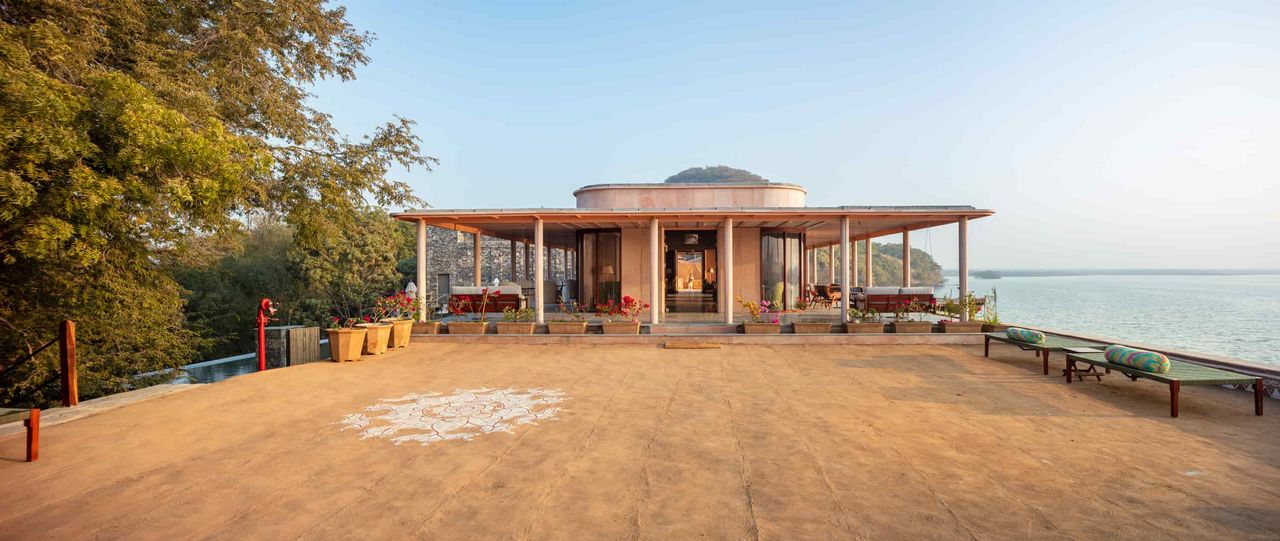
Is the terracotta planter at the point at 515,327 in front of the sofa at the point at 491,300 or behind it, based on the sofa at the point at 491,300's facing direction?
in front

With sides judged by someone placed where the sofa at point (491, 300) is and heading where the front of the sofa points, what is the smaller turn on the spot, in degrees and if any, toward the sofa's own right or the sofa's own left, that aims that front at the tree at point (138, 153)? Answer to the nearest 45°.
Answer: approximately 45° to the sofa's own right

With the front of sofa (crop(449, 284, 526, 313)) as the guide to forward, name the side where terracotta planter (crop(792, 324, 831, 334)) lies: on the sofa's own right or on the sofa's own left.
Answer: on the sofa's own left

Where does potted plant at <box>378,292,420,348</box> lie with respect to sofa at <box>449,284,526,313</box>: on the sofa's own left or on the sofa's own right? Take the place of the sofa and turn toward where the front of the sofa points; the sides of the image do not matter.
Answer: on the sofa's own right

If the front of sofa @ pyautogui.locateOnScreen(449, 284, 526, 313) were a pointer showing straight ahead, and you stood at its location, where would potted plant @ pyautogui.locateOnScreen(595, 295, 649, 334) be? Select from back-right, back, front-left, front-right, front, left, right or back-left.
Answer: front-left

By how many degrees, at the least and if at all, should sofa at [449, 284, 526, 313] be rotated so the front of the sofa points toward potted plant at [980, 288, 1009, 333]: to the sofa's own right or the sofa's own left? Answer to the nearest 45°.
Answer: approximately 45° to the sofa's own left

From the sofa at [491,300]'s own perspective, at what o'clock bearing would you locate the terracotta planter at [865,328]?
The terracotta planter is roughly at 10 o'clock from the sofa.

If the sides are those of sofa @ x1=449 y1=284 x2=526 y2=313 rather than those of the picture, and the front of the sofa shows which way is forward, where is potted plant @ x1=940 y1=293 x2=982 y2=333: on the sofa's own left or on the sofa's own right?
on the sofa's own left

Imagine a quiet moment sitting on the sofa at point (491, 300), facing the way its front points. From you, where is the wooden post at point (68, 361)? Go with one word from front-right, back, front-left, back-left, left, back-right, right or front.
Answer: front-right

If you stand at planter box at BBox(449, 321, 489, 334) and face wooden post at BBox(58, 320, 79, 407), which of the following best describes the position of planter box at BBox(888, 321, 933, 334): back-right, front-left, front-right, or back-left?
back-left

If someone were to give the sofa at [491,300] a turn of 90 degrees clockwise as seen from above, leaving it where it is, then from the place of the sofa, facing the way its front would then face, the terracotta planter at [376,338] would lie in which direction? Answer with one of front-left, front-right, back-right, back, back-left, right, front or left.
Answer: front-left

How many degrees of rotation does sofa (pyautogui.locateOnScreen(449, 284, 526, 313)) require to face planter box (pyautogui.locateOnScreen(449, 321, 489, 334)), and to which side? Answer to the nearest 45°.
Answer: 0° — it already faces it

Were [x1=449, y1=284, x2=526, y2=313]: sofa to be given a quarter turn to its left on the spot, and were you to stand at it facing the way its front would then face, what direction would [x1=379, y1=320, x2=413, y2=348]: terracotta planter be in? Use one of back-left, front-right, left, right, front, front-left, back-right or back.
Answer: back-right

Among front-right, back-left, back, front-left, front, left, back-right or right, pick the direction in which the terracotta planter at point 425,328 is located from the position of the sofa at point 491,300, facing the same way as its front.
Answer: front-right

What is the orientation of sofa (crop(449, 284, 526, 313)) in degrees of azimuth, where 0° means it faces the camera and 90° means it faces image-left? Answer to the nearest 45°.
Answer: approximately 0°
